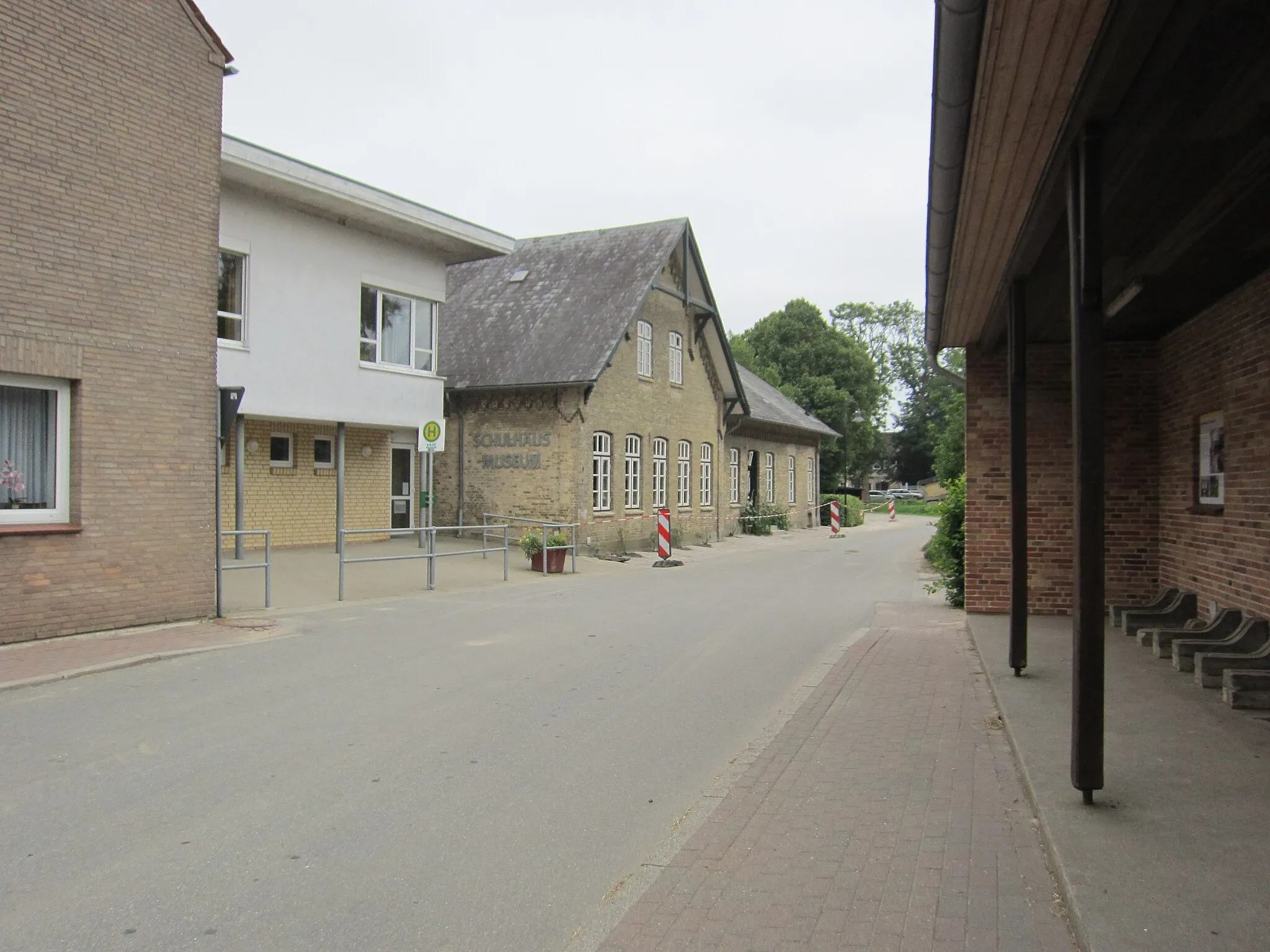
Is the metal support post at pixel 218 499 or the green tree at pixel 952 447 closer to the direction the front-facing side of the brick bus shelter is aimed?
the metal support post

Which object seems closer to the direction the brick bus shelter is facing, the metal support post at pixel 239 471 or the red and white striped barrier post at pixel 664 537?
the metal support post

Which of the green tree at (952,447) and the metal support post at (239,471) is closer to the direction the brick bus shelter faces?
the metal support post

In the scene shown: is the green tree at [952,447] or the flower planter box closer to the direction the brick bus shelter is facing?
the flower planter box

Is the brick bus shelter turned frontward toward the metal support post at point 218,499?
yes

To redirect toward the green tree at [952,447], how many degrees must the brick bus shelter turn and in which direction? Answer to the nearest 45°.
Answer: approximately 90° to its right

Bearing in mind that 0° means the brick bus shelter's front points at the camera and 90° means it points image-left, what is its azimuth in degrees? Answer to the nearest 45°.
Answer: approximately 90°

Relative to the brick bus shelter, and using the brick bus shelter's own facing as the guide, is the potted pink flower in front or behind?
in front

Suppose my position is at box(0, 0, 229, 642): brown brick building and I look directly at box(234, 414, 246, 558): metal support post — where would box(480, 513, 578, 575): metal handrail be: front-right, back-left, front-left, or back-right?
front-right

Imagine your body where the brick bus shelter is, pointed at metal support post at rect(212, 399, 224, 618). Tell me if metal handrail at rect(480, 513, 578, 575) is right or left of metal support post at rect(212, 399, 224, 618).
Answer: right

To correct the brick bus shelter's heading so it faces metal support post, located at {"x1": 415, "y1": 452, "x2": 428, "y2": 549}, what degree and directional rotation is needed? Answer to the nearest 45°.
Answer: approximately 45° to its right

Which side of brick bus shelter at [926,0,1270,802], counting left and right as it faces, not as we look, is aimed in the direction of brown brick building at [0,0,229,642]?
front

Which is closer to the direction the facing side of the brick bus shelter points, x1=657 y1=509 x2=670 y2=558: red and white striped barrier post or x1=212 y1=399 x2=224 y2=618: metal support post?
the metal support post

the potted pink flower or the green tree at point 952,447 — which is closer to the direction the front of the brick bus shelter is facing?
the potted pink flower

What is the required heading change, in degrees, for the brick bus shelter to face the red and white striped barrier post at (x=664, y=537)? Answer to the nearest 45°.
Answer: approximately 45° to its right
